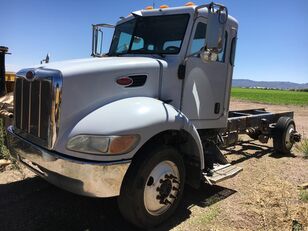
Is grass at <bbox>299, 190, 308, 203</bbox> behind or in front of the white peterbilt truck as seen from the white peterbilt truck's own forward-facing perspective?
behind

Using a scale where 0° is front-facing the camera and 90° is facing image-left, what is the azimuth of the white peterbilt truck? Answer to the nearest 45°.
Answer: approximately 45°
